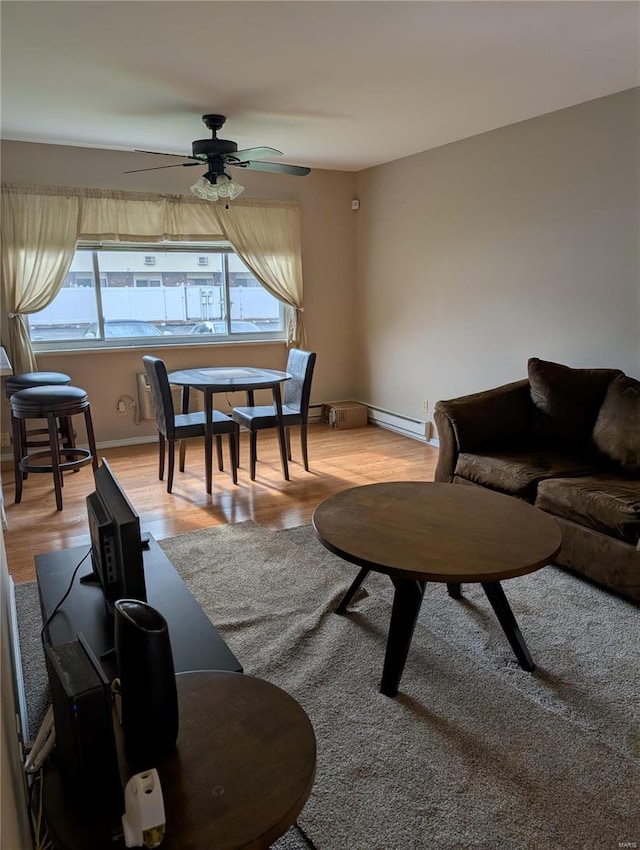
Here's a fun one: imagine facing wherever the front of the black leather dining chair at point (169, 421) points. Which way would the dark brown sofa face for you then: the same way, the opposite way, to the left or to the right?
the opposite way

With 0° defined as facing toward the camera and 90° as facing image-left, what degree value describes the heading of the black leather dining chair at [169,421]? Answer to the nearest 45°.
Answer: approximately 270°

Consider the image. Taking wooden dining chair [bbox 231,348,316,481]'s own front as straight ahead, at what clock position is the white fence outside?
The white fence outside is roughly at 3 o'clock from the wooden dining chair.

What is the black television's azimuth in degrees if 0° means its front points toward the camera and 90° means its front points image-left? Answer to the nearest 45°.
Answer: approximately 225°

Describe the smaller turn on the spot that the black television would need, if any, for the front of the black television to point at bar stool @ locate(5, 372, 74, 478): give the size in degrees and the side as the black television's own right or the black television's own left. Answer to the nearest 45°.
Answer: approximately 45° to the black television's own left

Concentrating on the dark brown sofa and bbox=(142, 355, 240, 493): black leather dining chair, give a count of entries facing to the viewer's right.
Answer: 1

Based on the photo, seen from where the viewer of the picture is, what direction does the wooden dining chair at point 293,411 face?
facing the viewer and to the left of the viewer

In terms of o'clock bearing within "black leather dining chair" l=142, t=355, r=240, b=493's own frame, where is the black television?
The black television is roughly at 3 o'clock from the black leather dining chair.

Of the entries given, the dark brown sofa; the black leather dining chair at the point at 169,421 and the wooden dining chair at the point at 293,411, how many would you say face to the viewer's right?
1

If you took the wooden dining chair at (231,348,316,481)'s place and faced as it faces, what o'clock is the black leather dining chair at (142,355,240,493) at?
the black leather dining chair at (142,355,240,493) is roughly at 1 o'clock from the wooden dining chair at (231,348,316,481).

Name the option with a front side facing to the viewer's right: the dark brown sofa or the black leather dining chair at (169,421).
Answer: the black leather dining chair

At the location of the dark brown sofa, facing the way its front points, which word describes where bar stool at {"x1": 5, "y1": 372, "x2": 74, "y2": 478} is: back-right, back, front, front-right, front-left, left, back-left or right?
front-right

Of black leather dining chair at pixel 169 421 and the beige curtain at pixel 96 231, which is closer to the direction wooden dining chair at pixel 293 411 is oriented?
the black leather dining chair

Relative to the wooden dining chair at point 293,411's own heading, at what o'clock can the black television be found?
The black television is roughly at 11 o'clock from the wooden dining chair.

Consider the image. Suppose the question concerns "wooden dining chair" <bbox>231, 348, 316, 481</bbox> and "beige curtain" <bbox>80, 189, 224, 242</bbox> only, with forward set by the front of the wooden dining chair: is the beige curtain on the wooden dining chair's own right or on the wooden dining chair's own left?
on the wooden dining chair's own right

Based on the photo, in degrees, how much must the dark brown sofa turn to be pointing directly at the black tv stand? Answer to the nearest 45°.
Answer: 0° — it already faces it

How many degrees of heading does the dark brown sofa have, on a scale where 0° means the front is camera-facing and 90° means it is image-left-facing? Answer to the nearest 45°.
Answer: approximately 45°
